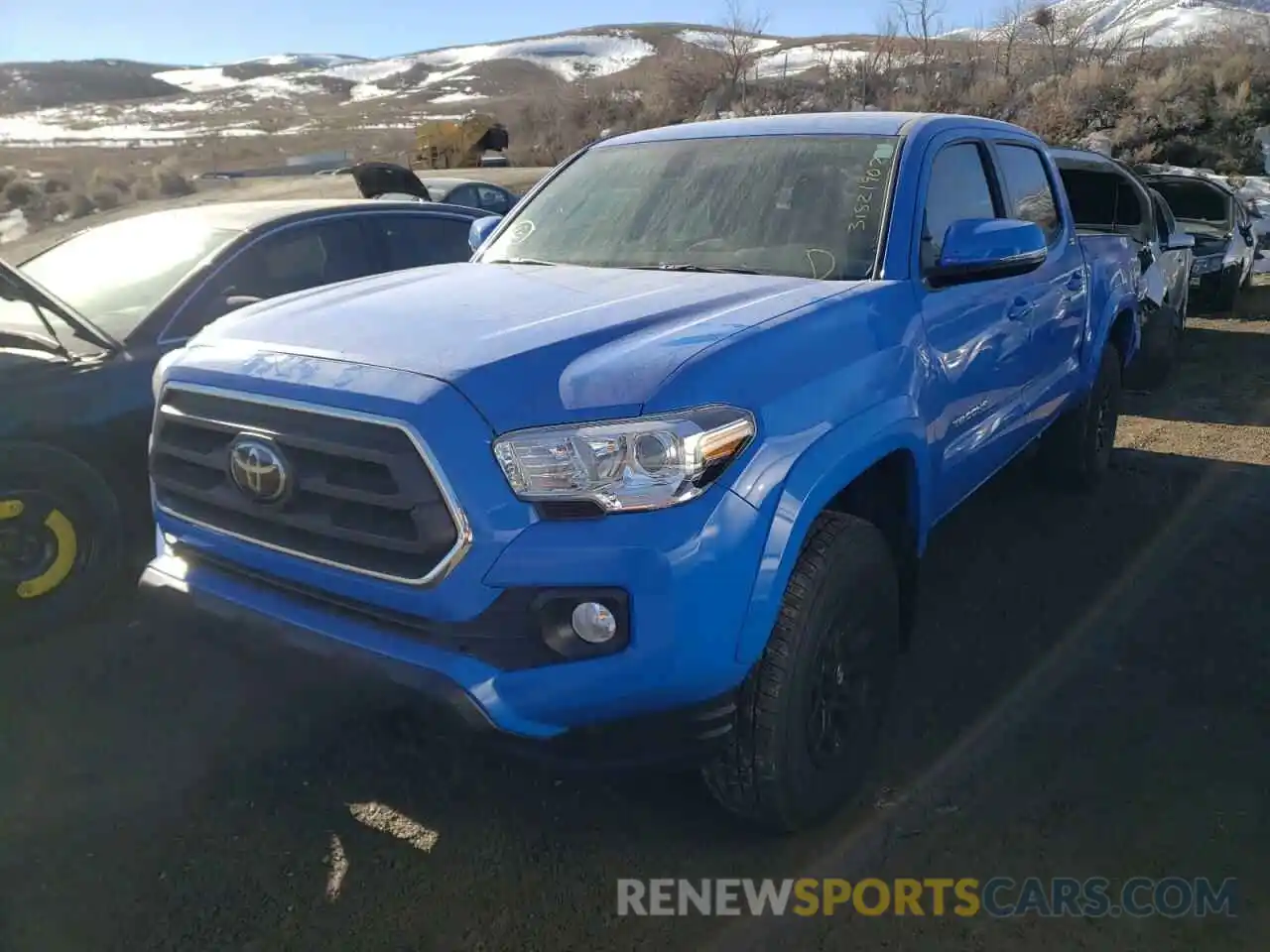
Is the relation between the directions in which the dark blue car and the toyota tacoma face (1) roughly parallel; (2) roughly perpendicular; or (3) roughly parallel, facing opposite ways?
roughly parallel

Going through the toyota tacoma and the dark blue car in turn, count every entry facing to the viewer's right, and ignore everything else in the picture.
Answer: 0

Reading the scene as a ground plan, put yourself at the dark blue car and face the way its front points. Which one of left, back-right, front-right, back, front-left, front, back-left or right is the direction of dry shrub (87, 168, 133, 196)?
back-right

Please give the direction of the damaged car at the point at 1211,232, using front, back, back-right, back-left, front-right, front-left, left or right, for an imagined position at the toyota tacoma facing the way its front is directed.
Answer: back

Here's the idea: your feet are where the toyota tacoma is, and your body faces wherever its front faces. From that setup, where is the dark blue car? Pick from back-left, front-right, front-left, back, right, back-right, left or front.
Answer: right

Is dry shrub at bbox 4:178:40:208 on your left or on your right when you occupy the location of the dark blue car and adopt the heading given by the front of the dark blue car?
on your right

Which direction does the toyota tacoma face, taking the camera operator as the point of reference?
facing the viewer and to the left of the viewer

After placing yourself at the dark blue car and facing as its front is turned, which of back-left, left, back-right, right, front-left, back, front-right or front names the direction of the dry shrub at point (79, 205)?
back-right
